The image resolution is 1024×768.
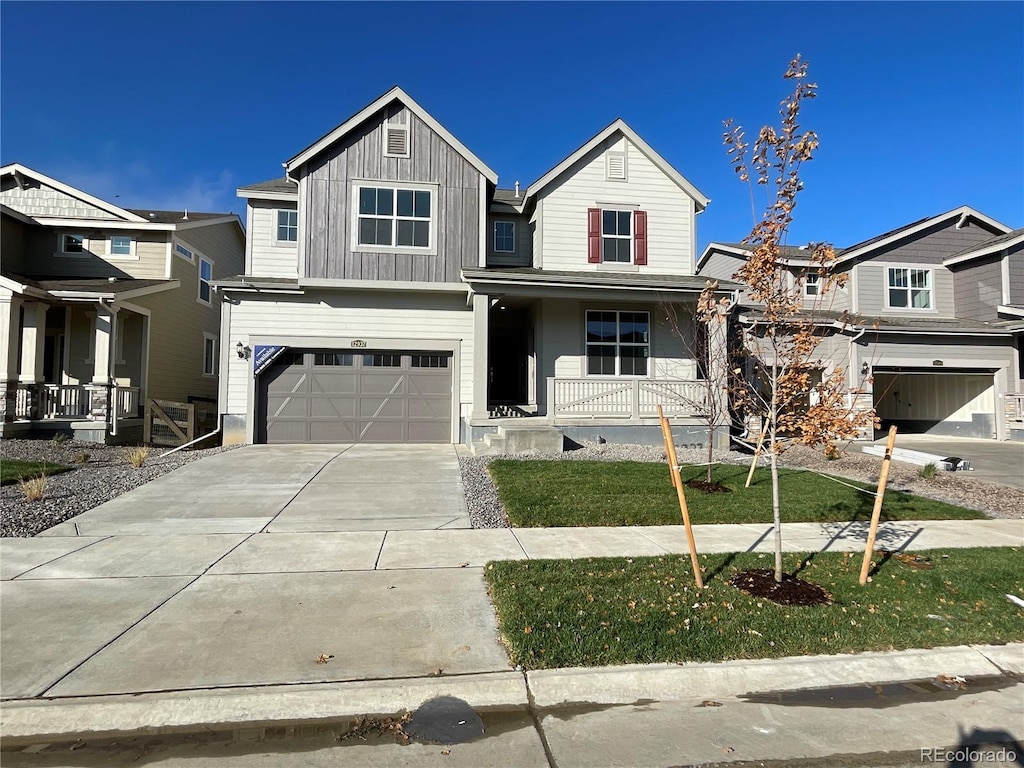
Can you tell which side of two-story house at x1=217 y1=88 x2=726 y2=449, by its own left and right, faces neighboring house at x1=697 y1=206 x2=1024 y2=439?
left

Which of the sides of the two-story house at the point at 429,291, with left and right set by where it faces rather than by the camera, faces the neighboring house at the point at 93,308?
right

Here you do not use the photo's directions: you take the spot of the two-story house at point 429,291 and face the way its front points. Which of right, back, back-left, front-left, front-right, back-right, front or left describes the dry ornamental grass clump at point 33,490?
front-right

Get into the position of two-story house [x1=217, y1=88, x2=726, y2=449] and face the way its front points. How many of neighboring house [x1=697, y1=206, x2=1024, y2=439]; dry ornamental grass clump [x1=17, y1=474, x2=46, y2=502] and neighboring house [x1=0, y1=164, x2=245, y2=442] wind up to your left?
1

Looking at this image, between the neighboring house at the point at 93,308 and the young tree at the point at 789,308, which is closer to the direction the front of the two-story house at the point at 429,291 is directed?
the young tree

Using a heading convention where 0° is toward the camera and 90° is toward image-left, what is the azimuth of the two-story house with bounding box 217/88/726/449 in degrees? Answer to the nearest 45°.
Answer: approximately 0°

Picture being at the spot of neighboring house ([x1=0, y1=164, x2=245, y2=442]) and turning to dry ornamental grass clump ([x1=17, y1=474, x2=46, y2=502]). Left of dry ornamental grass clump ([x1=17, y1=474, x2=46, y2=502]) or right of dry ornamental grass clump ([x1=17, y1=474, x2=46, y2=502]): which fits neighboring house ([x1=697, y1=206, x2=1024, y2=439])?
left

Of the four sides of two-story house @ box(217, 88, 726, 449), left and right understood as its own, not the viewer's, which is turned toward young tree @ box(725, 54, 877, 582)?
front
